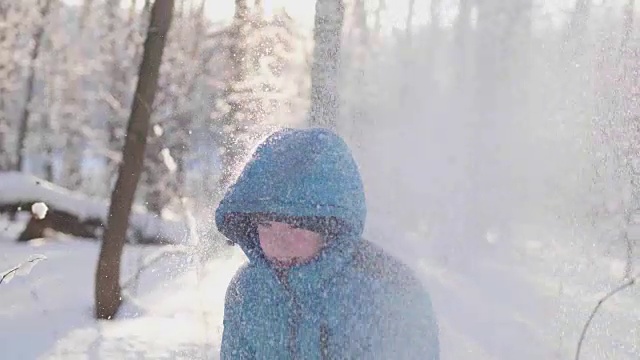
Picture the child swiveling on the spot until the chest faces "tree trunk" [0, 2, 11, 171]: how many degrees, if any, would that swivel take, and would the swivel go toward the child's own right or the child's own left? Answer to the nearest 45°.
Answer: approximately 90° to the child's own right

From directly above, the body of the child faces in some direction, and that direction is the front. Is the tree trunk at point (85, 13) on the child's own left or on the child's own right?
on the child's own right

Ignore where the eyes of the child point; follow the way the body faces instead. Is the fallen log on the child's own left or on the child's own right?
on the child's own right

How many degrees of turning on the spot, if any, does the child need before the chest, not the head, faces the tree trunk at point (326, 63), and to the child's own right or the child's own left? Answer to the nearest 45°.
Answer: approximately 135° to the child's own right

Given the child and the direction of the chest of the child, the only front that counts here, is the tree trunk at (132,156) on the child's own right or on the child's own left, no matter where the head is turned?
on the child's own right

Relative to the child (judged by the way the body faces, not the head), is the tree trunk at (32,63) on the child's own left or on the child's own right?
on the child's own right
